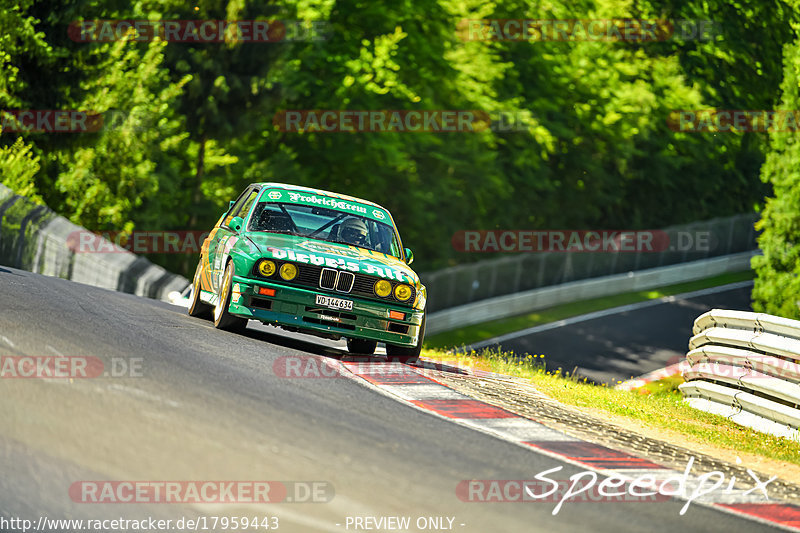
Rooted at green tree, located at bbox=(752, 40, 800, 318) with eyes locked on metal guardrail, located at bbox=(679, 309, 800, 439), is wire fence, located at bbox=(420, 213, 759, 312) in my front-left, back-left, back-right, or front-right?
back-right

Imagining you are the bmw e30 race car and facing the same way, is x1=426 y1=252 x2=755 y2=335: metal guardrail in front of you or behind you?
behind

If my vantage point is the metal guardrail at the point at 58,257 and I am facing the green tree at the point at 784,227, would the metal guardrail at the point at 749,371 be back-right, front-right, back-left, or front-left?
front-right

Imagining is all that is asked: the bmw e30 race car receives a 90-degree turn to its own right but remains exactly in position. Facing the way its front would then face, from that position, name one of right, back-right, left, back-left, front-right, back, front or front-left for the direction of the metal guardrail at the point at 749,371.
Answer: back

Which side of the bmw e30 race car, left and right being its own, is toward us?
front

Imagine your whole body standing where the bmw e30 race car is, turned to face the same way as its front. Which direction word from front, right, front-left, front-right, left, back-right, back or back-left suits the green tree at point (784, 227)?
back-left

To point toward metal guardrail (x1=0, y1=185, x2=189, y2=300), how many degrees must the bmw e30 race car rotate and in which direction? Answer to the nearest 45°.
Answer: approximately 135° to its right
